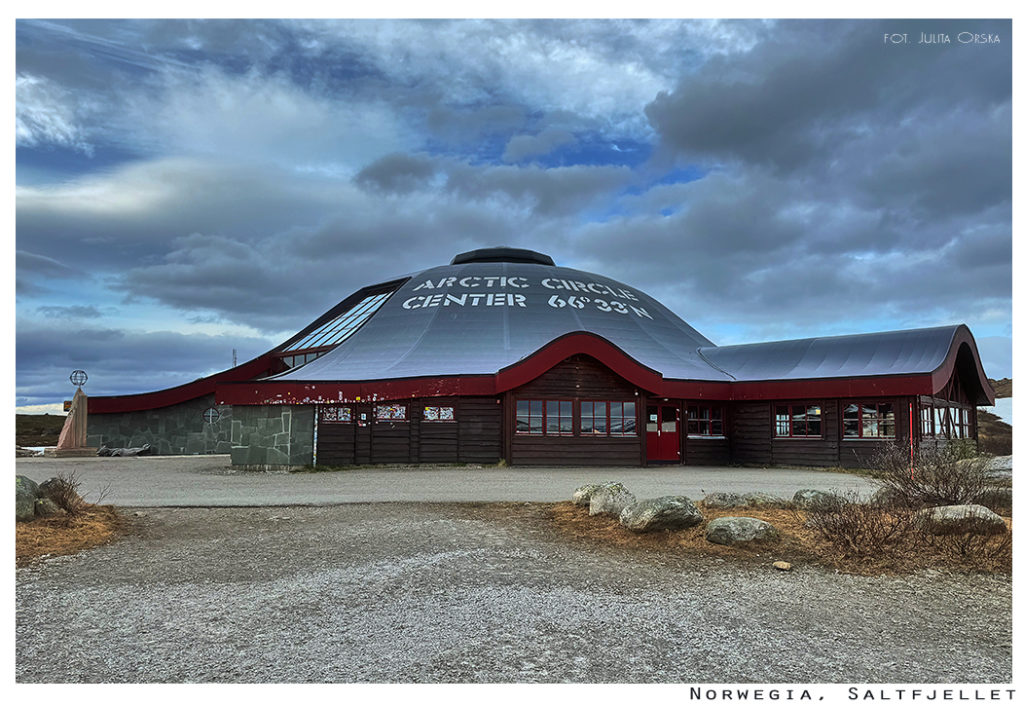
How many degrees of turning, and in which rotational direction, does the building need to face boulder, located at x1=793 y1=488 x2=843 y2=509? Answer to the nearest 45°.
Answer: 0° — it already faces it

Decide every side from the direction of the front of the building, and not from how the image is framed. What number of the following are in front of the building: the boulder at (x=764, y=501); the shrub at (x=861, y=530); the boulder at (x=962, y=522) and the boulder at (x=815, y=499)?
4

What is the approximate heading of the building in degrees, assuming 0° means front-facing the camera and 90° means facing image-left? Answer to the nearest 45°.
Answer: approximately 0°

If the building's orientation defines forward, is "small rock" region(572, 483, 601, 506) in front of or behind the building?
in front

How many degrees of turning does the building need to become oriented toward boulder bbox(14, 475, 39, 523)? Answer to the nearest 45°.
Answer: approximately 45° to its right

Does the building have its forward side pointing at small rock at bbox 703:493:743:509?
yes

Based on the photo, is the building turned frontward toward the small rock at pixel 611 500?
yes

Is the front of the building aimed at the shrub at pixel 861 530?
yes

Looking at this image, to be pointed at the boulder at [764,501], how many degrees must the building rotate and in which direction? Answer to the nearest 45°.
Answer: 0° — it already faces it

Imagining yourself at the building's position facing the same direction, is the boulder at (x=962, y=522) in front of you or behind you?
in front

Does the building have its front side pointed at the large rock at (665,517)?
yes

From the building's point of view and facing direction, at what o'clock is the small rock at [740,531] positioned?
The small rock is roughly at 12 o'clock from the building.
